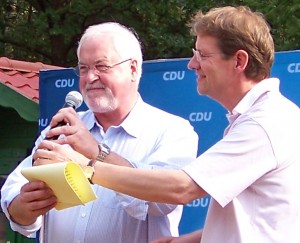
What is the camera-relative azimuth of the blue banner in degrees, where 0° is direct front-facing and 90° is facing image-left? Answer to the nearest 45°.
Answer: approximately 0°
